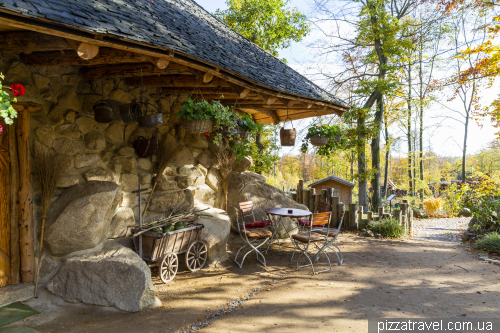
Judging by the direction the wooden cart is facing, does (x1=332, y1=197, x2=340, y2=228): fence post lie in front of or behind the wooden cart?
behind

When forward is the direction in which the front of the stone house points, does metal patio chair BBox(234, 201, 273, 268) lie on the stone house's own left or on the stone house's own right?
on the stone house's own left

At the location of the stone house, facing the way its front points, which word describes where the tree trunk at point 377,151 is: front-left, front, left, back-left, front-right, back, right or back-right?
left

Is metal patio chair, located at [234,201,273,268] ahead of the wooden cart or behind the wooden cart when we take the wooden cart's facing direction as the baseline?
behind

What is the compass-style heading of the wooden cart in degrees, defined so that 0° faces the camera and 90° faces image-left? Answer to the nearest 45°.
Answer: approximately 45°

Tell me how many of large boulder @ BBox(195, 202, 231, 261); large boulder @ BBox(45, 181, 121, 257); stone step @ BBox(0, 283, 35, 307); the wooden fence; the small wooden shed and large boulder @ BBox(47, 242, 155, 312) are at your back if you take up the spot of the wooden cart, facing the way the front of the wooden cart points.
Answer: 3

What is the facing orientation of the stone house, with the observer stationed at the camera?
facing the viewer and to the right of the viewer

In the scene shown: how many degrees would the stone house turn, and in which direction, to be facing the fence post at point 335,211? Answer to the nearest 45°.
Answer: approximately 90° to its left
